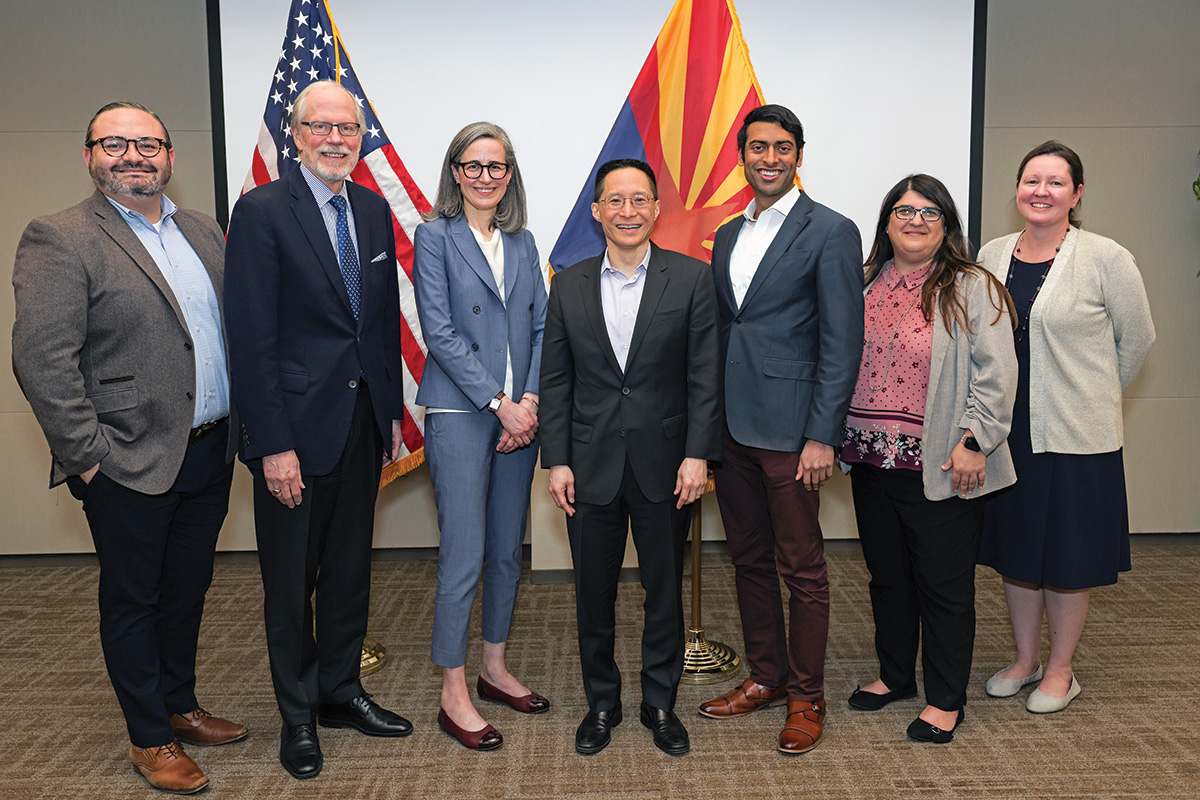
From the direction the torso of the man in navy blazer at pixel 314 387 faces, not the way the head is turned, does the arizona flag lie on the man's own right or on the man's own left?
on the man's own left

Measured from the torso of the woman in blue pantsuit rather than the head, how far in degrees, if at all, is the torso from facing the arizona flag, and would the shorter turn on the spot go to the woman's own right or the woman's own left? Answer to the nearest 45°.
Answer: approximately 90° to the woman's own left

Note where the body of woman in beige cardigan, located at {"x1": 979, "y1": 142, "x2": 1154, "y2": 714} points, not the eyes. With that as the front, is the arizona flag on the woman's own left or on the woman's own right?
on the woman's own right

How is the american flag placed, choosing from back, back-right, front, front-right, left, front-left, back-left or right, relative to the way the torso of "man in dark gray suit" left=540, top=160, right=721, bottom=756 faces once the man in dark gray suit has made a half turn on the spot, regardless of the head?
front-left
